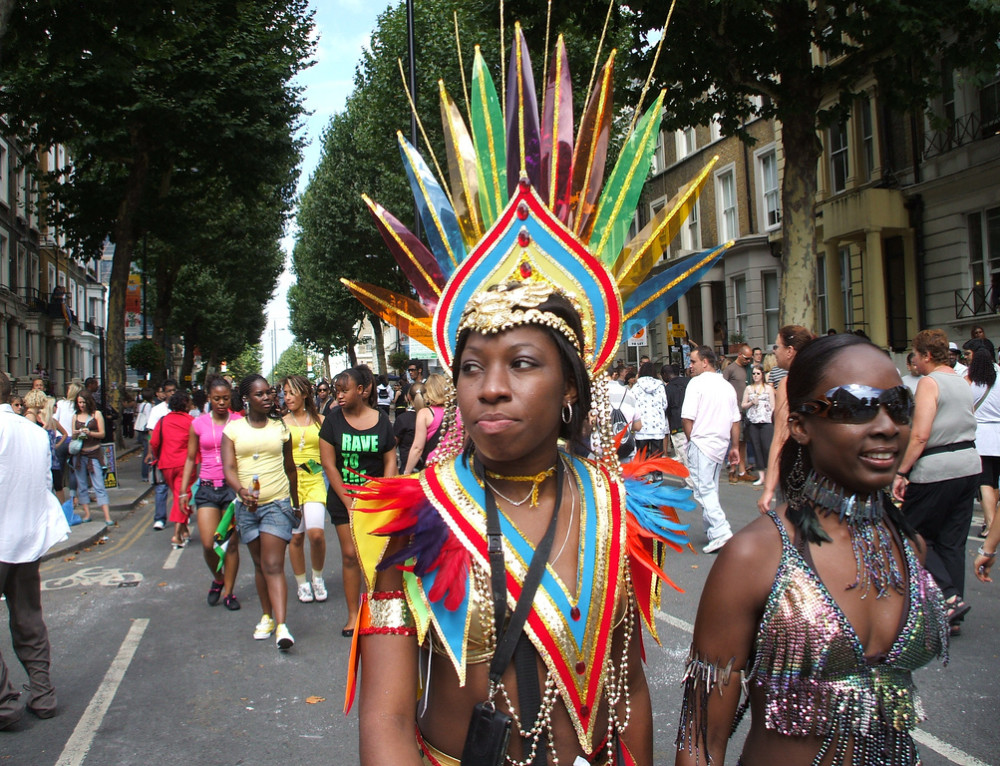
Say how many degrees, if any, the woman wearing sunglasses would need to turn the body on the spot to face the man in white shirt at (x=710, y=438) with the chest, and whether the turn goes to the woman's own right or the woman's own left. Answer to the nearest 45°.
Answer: approximately 135° to the woman's own left

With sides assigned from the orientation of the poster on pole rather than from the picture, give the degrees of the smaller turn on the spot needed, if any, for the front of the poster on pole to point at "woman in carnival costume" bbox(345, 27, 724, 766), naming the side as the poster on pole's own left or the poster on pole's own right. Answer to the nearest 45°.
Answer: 0° — it already faces them

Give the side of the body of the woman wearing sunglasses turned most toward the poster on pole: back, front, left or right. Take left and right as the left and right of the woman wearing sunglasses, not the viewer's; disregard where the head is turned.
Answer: back

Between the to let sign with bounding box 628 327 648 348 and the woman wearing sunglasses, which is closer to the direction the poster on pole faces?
the woman wearing sunglasses

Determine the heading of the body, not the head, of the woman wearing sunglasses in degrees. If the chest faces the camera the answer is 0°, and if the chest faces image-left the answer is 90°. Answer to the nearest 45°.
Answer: approximately 315°

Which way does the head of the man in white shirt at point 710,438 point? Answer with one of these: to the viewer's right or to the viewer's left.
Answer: to the viewer's left
